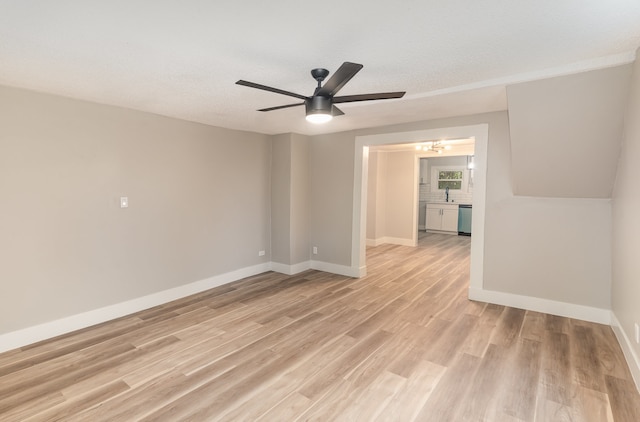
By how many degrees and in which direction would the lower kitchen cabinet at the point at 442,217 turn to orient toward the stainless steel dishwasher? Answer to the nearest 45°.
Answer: approximately 90° to its left

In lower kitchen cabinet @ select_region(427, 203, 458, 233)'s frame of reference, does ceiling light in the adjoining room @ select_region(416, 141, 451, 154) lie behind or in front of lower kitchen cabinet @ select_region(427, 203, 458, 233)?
in front

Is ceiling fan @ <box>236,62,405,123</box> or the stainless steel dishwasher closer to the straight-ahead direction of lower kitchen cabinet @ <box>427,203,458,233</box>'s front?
the ceiling fan

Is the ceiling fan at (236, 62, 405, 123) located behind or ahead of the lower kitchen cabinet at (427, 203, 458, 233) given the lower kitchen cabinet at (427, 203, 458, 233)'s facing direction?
ahead
